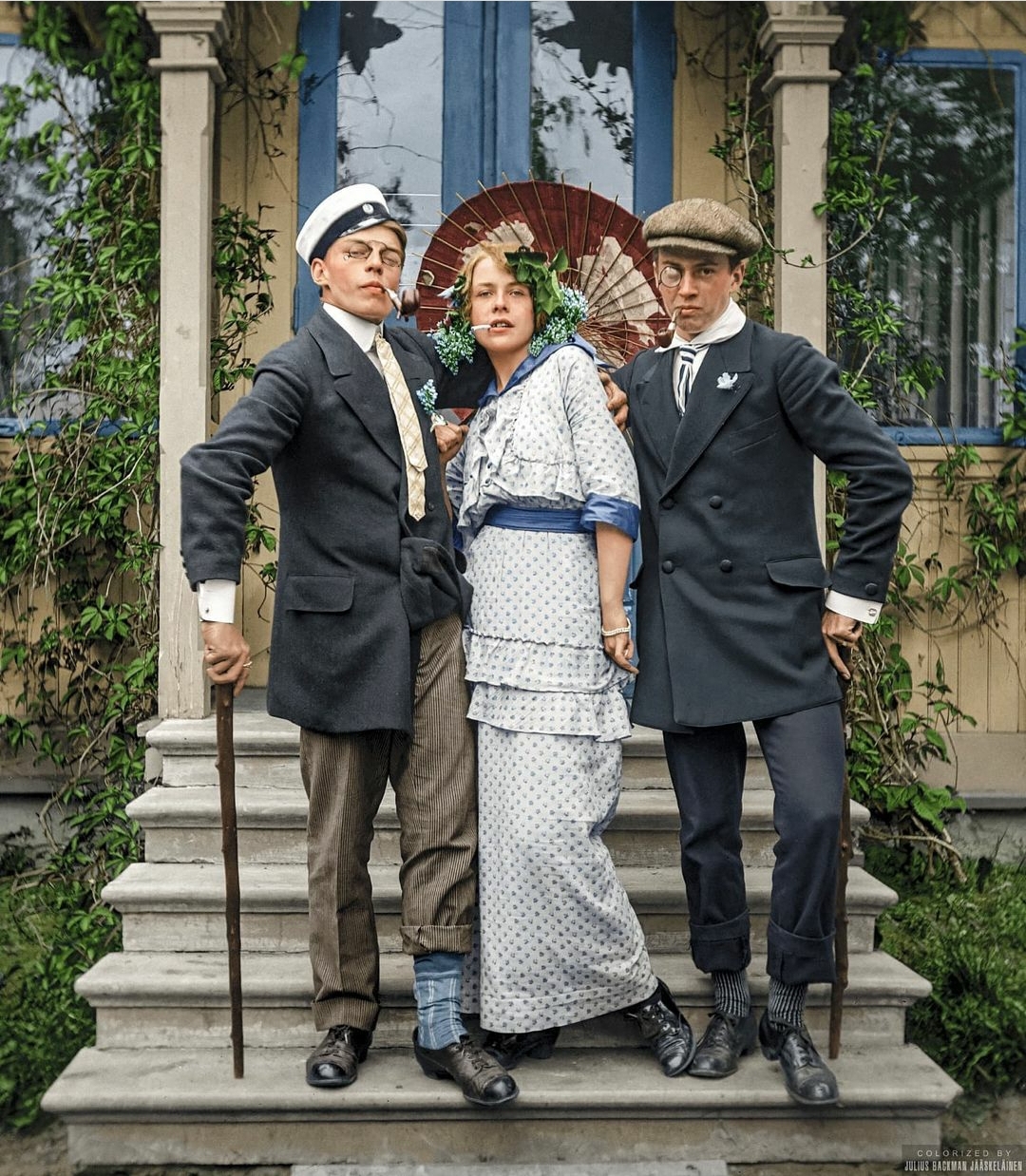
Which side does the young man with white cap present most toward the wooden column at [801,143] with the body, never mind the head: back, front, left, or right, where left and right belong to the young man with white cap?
left

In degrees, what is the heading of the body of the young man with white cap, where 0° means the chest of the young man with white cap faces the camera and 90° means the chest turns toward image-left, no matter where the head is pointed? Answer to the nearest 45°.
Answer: approximately 315°

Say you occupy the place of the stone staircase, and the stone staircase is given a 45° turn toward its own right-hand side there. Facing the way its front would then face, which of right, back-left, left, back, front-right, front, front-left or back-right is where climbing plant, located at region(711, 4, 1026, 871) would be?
back

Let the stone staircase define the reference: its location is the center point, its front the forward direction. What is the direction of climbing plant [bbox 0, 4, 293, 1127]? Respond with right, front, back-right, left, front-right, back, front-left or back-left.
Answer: back-right

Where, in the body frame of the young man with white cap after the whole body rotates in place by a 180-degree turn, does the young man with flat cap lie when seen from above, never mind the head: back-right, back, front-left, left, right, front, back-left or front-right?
back-right

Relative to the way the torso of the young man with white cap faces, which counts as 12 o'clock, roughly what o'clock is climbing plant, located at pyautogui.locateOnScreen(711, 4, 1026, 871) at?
The climbing plant is roughly at 9 o'clock from the young man with white cap.

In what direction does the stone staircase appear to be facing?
toward the camera

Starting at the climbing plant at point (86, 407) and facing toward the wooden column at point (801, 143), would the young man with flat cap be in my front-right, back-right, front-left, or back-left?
front-right

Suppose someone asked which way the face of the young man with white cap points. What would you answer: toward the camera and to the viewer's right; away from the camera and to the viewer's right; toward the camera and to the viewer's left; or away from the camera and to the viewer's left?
toward the camera and to the viewer's right
